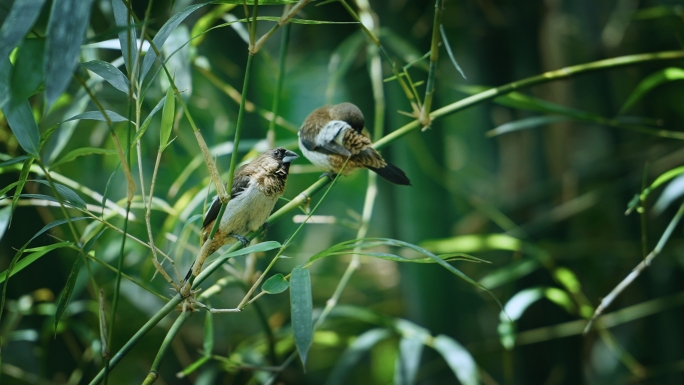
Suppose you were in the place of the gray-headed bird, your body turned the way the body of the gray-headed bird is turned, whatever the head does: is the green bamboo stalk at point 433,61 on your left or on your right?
on your left
